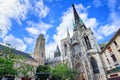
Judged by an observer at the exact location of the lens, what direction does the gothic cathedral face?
facing the viewer and to the left of the viewer

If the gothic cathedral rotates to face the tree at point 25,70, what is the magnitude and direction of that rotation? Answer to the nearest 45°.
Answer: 0° — it already faces it
